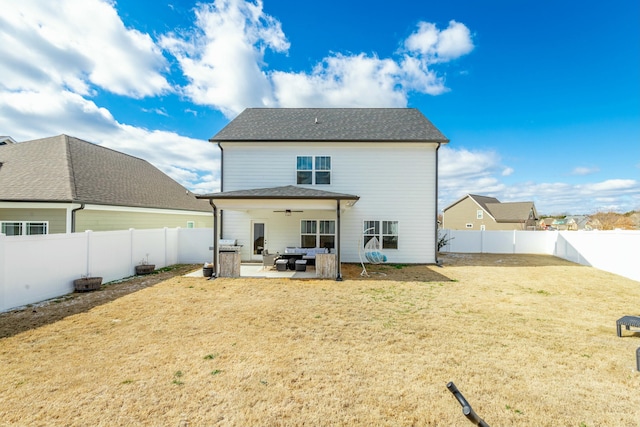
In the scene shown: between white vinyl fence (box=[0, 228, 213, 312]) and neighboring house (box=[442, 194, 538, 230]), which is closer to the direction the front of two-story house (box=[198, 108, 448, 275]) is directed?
the neighboring house

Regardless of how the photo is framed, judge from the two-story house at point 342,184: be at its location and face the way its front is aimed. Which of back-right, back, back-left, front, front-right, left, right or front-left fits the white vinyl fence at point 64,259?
back-left

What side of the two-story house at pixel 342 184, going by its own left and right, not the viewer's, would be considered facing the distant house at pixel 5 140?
left

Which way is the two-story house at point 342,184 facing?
away from the camera

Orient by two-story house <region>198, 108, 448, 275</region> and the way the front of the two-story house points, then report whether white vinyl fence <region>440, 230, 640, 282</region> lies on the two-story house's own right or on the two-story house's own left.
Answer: on the two-story house's own right

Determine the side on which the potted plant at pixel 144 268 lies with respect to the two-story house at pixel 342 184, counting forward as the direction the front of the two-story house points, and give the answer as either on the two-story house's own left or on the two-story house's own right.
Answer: on the two-story house's own left

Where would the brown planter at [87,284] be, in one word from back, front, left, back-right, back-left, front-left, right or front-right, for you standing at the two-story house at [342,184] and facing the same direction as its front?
back-left

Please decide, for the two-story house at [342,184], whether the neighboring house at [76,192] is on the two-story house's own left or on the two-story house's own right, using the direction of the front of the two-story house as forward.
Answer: on the two-story house's own left

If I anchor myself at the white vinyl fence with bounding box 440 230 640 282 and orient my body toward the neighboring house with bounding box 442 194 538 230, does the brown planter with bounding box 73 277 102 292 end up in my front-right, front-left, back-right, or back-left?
back-left
